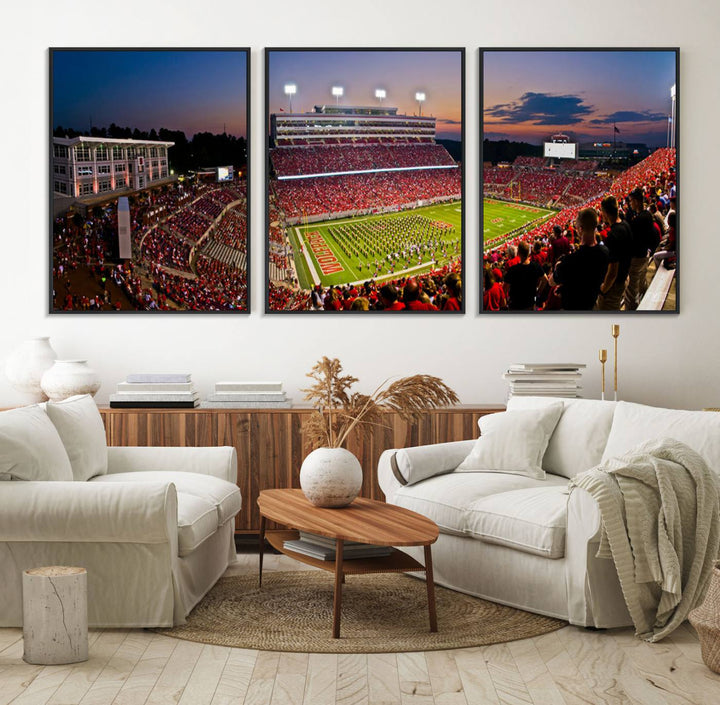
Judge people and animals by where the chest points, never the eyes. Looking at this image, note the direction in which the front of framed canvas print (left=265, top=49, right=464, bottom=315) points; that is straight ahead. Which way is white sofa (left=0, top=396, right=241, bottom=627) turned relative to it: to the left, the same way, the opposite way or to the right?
to the left

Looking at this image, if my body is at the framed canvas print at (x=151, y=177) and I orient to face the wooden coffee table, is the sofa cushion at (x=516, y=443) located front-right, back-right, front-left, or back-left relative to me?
front-left

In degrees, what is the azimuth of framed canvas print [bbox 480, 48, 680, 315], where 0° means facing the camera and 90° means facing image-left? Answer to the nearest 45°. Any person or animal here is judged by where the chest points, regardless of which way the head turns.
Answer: approximately 0°

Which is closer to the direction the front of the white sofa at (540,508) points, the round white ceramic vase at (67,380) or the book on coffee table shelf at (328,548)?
the book on coffee table shelf

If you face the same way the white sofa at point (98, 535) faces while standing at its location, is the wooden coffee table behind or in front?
in front

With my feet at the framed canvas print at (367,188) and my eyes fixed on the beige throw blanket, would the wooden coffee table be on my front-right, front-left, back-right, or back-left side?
front-right

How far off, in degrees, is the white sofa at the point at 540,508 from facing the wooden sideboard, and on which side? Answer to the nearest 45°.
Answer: approximately 90° to its right

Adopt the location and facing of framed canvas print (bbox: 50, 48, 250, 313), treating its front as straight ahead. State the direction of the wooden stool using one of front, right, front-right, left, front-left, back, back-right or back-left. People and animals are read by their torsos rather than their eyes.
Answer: front

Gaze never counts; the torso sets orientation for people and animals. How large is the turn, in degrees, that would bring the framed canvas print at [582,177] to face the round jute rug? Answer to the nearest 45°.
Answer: approximately 45° to its right

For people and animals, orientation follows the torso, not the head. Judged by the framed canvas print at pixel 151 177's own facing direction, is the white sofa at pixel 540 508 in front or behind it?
in front

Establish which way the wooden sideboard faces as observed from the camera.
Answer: facing the viewer

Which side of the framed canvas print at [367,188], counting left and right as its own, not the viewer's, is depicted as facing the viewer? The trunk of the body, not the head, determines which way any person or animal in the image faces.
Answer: front

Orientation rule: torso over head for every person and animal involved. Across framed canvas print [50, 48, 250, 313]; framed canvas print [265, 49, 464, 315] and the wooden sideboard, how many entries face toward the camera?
3

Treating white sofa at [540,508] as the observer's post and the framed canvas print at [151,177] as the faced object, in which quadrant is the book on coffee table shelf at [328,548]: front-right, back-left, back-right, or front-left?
front-left

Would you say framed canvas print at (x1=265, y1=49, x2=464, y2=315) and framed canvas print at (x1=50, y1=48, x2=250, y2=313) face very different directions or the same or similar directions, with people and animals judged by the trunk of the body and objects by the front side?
same or similar directions

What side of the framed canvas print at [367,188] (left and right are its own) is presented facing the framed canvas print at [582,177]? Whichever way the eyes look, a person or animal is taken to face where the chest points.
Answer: left
